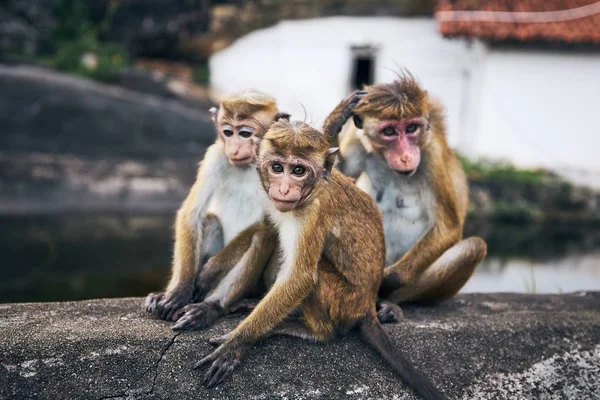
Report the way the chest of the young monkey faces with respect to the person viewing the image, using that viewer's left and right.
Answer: facing the viewer and to the left of the viewer

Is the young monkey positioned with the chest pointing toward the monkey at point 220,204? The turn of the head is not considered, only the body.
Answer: no

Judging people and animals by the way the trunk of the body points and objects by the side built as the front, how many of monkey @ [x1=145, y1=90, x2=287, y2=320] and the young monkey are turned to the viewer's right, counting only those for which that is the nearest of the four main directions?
0

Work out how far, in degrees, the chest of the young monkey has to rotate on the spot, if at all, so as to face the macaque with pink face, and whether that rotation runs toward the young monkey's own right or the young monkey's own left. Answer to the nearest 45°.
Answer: approximately 180°

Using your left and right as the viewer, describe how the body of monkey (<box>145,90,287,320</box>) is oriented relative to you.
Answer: facing the viewer

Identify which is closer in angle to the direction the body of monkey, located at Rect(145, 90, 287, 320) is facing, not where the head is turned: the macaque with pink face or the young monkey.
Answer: the young monkey

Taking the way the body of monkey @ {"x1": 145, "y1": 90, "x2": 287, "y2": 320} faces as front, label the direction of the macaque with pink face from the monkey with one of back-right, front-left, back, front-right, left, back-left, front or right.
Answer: left
